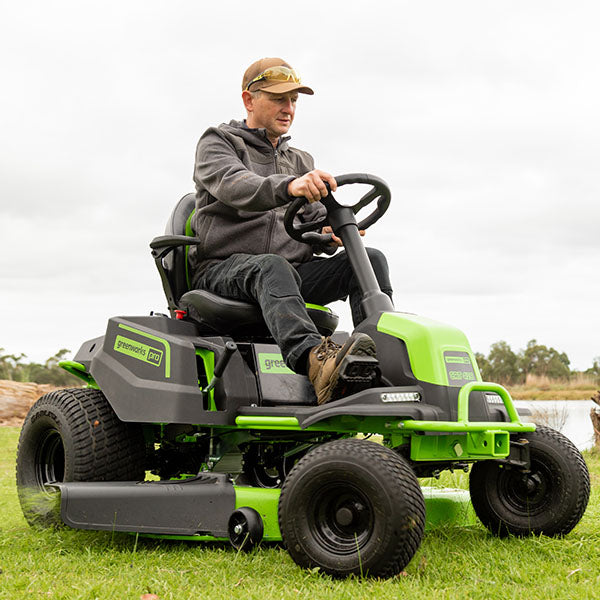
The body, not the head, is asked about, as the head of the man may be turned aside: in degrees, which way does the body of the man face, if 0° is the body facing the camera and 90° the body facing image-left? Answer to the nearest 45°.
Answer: approximately 315°

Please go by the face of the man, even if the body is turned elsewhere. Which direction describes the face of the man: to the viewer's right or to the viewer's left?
to the viewer's right

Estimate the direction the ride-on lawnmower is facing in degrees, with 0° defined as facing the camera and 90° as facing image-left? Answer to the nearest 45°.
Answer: approximately 315°
